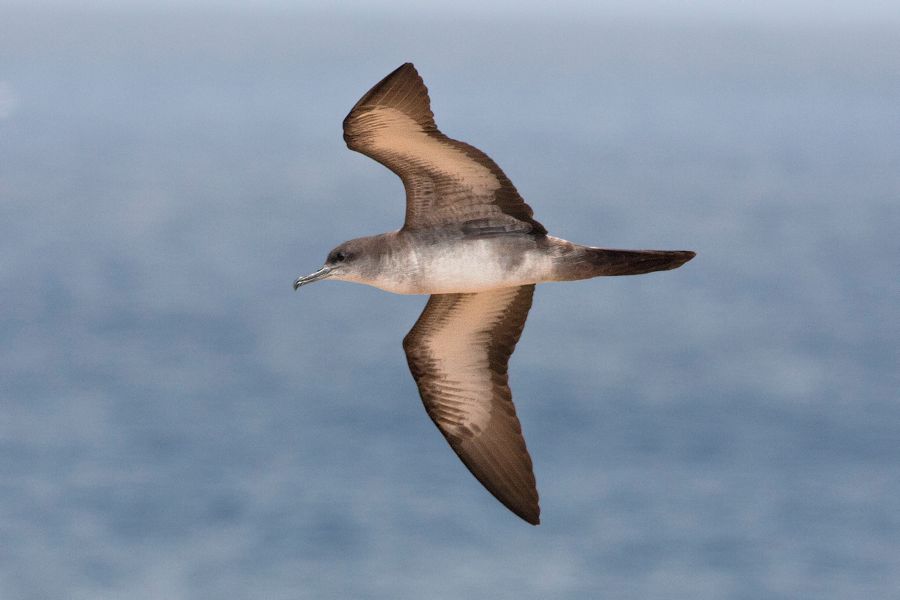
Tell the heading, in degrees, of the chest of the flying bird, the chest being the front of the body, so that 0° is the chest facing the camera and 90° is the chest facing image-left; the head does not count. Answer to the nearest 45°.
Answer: approximately 90°
